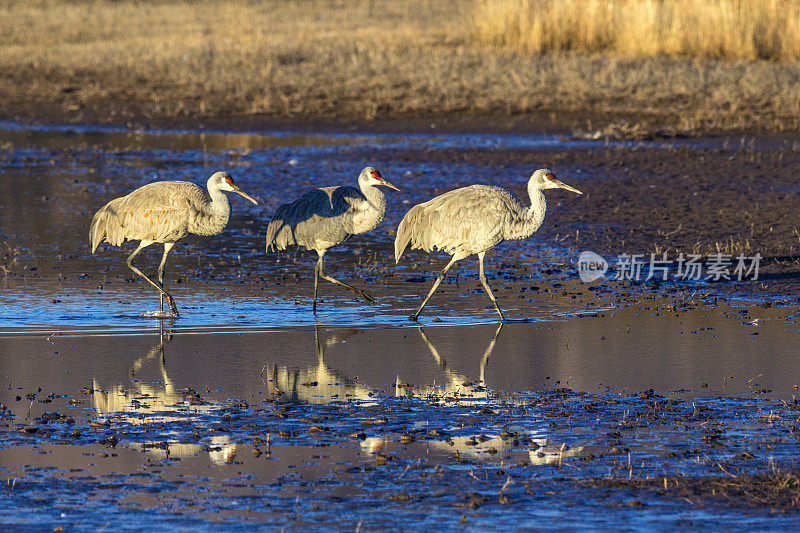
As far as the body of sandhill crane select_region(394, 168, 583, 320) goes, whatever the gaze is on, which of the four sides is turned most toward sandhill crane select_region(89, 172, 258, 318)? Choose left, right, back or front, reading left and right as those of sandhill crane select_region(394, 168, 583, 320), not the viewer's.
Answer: back

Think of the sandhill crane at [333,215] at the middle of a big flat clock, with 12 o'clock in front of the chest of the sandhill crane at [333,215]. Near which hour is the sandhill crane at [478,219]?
the sandhill crane at [478,219] is roughly at 1 o'clock from the sandhill crane at [333,215].

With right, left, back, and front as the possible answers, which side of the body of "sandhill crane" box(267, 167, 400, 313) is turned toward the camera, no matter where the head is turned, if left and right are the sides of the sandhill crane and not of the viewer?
right

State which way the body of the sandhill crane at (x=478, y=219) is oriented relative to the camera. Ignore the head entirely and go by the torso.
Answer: to the viewer's right

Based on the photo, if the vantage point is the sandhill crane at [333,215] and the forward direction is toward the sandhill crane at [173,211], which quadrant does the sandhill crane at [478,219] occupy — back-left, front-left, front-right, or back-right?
back-left

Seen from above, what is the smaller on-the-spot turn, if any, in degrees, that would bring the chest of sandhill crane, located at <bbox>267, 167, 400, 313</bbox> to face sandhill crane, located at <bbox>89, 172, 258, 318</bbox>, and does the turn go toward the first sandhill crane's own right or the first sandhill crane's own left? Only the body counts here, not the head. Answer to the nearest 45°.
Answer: approximately 180°

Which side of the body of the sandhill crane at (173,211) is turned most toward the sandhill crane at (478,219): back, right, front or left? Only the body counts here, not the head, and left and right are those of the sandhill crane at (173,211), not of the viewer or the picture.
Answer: front

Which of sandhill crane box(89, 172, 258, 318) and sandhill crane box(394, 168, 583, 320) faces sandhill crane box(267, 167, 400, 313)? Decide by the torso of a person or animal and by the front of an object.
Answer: sandhill crane box(89, 172, 258, 318)

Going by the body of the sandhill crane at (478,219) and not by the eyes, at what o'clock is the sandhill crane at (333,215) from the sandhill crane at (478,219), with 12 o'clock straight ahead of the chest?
the sandhill crane at (333,215) is roughly at 7 o'clock from the sandhill crane at (478,219).

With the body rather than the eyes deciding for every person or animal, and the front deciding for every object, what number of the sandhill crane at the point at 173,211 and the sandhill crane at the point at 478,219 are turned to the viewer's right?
2

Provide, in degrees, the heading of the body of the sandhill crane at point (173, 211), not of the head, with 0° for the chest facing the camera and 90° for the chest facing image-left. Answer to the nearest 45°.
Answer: approximately 270°

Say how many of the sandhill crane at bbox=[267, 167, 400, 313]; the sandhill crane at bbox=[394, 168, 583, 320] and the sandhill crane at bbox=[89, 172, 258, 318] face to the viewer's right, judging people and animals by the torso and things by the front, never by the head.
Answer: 3

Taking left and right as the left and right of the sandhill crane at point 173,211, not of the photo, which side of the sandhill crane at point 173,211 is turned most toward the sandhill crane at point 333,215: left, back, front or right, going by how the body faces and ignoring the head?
front
